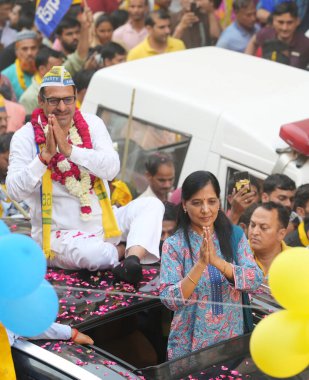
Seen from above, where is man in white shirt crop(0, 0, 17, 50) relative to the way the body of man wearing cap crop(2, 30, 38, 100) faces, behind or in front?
behind

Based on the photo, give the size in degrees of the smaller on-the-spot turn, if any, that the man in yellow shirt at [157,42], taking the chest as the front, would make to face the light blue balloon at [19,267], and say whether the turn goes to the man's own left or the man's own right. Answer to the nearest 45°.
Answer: approximately 45° to the man's own right

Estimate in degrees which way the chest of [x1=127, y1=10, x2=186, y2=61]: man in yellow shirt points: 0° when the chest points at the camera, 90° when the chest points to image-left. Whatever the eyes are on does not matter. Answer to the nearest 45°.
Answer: approximately 315°

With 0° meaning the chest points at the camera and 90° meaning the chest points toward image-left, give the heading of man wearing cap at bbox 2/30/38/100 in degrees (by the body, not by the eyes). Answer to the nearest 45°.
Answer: approximately 315°

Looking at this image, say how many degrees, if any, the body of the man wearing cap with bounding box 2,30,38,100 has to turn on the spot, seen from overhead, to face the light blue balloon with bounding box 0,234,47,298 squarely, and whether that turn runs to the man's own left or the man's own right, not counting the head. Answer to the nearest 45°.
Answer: approximately 45° to the man's own right

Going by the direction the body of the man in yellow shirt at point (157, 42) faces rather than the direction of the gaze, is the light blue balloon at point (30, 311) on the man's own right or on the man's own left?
on the man's own right

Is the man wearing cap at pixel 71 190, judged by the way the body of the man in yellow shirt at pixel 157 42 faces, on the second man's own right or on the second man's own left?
on the second man's own right

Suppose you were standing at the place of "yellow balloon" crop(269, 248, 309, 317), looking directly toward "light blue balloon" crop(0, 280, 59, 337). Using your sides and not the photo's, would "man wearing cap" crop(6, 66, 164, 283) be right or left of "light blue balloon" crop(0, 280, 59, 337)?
right
